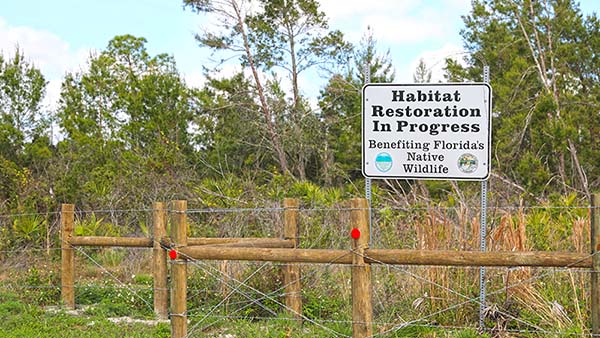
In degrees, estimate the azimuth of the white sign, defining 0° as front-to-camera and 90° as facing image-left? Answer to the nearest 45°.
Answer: approximately 0°
